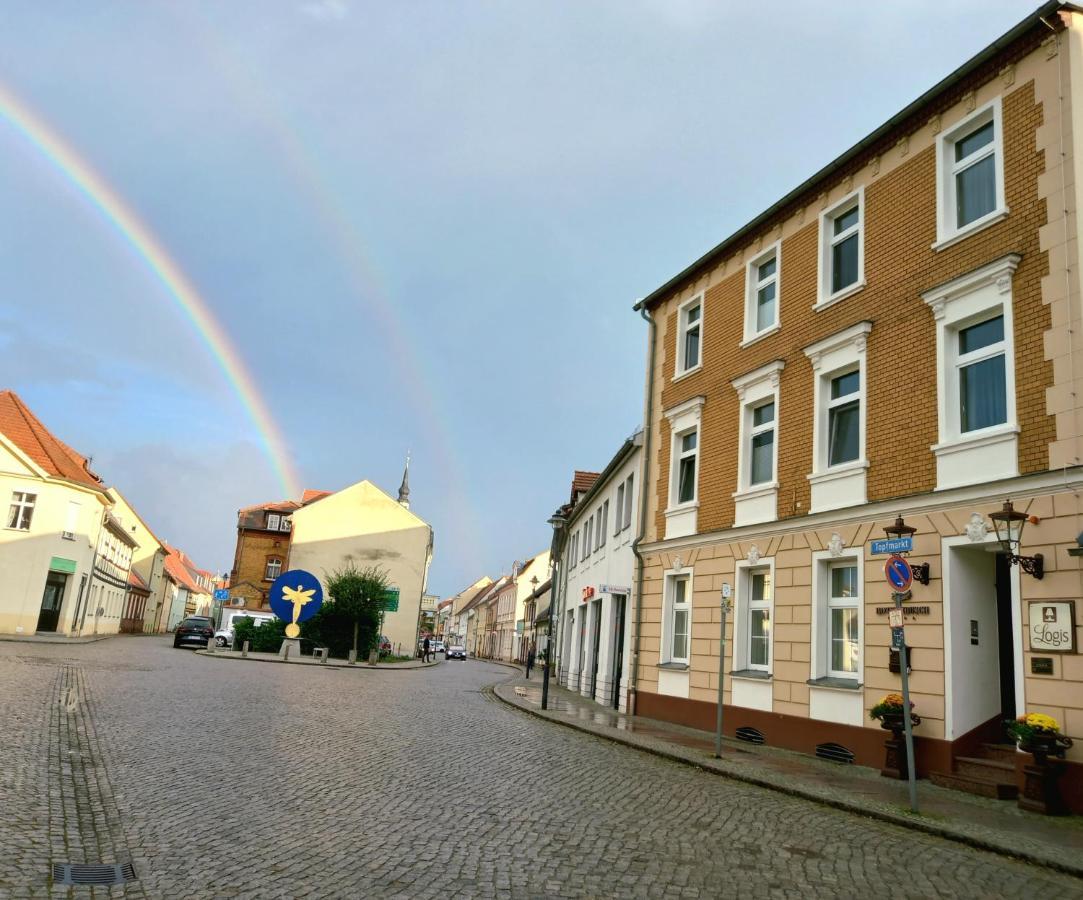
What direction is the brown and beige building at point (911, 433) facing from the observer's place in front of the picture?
facing the viewer and to the left of the viewer

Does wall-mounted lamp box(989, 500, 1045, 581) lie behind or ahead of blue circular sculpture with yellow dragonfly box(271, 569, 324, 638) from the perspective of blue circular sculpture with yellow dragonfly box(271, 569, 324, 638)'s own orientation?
ahead

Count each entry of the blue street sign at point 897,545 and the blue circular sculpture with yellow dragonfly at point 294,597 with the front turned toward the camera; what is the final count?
2

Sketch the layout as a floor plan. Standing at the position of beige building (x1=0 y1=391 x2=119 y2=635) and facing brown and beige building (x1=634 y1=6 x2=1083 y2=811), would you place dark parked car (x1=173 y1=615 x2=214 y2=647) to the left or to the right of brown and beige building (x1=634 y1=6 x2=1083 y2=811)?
left

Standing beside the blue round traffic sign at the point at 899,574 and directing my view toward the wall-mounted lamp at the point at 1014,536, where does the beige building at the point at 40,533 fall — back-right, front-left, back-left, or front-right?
back-left

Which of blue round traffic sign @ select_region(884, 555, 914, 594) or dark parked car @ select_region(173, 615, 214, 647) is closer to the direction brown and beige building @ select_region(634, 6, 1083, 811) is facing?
the blue round traffic sign

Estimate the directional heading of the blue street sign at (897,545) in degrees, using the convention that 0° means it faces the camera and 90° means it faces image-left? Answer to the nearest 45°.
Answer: approximately 0°

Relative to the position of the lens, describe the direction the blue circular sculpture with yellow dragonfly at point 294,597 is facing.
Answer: facing the viewer

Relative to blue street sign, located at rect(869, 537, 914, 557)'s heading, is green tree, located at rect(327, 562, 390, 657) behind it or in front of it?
behind

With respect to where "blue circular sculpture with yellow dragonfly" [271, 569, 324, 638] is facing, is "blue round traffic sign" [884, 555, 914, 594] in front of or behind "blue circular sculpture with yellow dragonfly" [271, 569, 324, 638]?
in front

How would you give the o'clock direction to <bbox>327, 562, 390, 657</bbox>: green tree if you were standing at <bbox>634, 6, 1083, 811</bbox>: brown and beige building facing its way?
The green tree is roughly at 3 o'clock from the brown and beige building.
